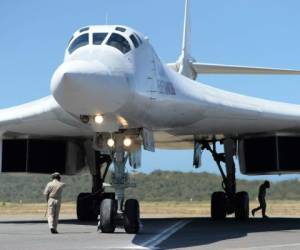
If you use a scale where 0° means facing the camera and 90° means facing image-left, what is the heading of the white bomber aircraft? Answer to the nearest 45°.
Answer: approximately 0°

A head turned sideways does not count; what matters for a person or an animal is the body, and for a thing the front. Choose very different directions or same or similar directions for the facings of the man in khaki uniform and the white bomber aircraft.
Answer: very different directions
